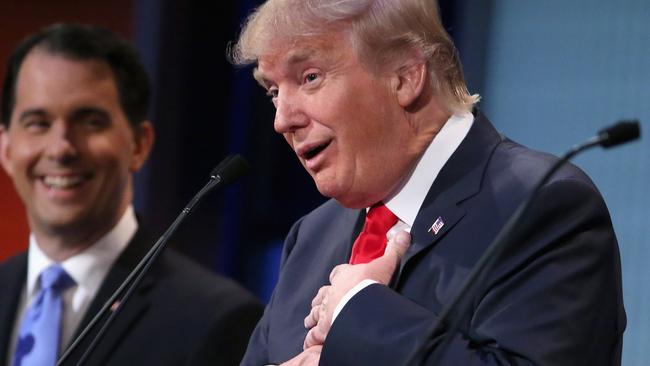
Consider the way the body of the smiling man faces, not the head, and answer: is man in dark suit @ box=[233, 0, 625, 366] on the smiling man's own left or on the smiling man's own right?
on the smiling man's own left

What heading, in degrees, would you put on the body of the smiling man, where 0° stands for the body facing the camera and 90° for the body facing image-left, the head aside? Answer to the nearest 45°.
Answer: approximately 45°

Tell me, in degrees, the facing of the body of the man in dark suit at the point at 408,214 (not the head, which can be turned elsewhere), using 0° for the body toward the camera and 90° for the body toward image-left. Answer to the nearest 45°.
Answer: approximately 45°

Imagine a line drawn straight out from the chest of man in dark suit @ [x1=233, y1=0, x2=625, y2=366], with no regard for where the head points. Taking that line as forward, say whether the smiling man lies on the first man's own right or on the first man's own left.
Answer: on the first man's own right

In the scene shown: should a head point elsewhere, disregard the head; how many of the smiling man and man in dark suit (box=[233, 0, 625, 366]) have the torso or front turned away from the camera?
0
